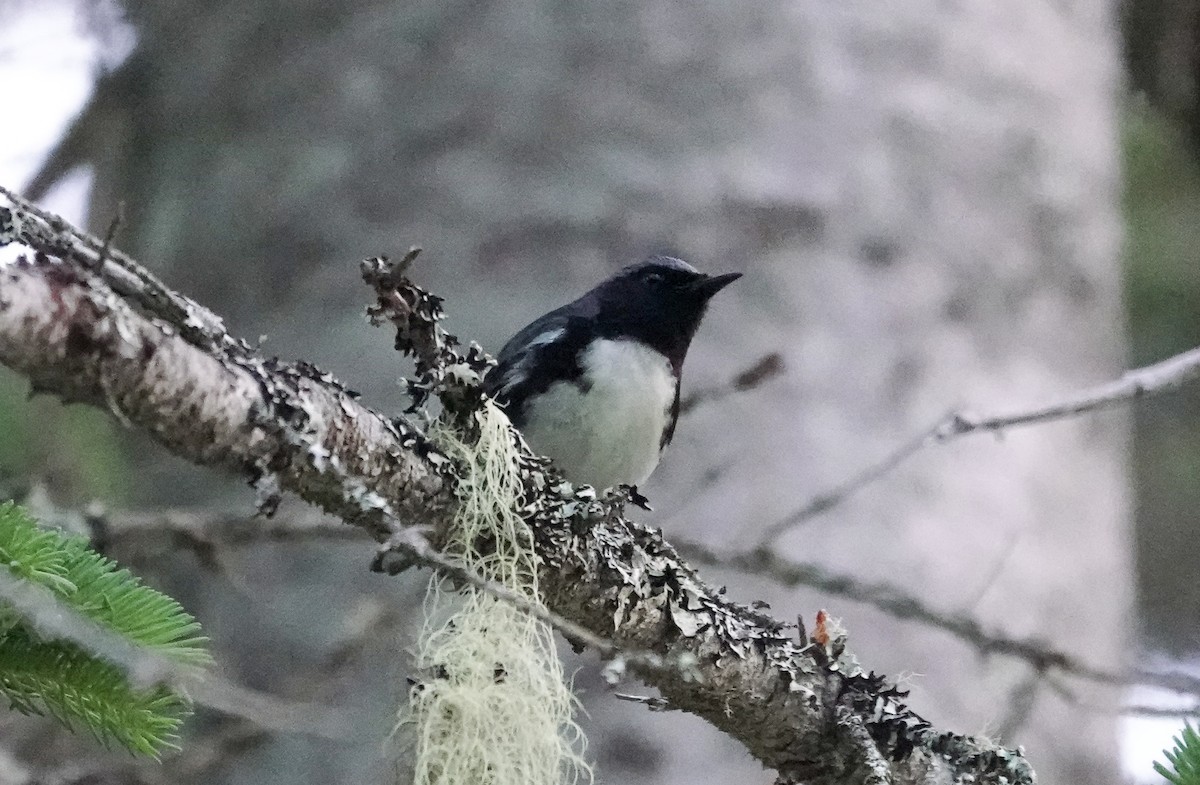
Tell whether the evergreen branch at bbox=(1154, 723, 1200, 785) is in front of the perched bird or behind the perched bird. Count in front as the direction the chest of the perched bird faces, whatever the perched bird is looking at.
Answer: in front

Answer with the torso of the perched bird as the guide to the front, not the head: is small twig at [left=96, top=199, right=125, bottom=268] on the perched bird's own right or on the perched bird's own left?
on the perched bird's own right

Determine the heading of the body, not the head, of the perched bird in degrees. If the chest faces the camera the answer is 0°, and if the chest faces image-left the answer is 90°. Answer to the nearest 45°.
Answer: approximately 315°
